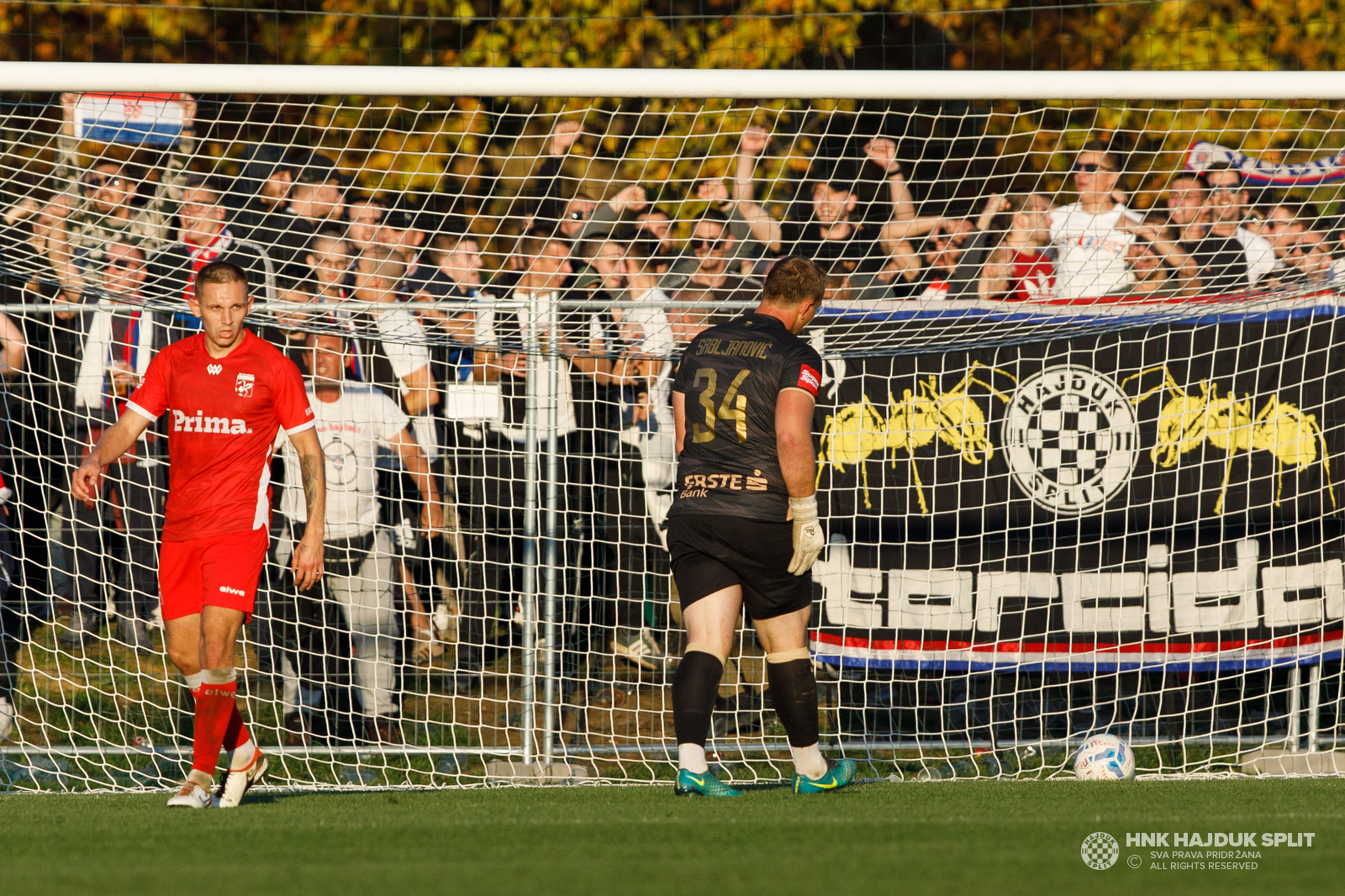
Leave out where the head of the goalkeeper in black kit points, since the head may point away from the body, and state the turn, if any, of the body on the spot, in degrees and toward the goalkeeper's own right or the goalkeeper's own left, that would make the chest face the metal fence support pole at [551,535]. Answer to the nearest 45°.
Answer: approximately 90° to the goalkeeper's own left

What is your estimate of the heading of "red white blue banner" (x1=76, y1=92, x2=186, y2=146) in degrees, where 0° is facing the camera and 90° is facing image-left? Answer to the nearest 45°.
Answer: approximately 0°

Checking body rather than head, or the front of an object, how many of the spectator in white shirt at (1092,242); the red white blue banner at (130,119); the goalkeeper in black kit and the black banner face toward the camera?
3

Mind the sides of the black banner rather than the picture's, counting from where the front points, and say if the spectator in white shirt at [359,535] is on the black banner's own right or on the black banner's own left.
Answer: on the black banner's own right

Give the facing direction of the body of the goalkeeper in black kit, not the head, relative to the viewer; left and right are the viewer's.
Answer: facing away from the viewer and to the right of the viewer

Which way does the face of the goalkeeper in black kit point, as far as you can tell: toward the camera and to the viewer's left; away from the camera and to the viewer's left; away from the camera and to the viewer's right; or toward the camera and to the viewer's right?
away from the camera and to the viewer's right
